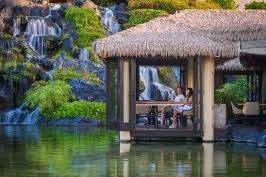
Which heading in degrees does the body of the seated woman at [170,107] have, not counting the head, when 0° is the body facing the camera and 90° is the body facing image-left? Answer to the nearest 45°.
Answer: approximately 90°

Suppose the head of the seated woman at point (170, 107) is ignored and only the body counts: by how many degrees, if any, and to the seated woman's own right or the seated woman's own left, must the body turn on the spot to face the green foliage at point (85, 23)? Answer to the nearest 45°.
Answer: approximately 90° to the seated woman's own right

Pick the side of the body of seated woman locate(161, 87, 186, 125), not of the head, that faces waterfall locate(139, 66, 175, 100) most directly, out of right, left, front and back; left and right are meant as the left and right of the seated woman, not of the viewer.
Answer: right

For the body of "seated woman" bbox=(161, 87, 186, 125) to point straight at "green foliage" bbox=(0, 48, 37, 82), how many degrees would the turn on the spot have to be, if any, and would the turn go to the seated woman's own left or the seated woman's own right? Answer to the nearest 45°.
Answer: approximately 45° to the seated woman's own right

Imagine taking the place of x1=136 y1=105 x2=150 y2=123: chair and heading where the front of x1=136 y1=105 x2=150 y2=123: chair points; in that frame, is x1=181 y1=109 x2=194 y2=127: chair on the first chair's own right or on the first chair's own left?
on the first chair's own right
